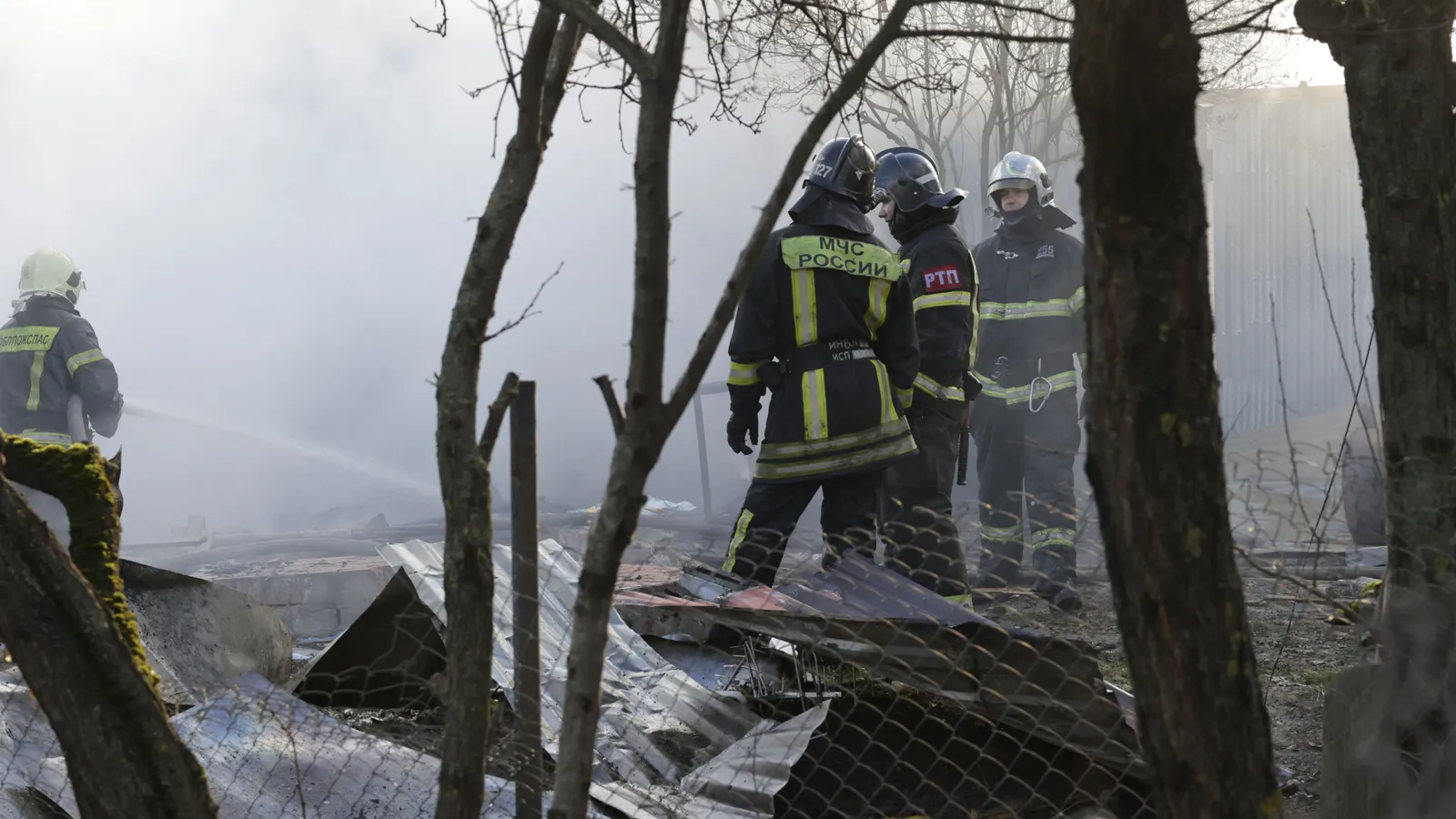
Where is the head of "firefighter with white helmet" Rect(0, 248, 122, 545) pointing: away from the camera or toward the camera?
away from the camera

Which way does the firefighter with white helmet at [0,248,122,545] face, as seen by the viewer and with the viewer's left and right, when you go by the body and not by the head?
facing away from the viewer and to the right of the viewer

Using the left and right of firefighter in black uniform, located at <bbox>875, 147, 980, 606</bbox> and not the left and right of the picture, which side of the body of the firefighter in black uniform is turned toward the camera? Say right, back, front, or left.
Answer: left

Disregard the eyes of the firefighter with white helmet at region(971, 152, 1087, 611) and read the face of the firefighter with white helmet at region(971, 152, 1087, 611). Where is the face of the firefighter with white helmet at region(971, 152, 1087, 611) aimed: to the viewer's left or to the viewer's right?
to the viewer's left

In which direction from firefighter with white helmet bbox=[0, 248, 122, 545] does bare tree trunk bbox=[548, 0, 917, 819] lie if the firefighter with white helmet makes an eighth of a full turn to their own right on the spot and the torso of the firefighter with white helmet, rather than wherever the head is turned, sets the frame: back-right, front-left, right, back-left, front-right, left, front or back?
right

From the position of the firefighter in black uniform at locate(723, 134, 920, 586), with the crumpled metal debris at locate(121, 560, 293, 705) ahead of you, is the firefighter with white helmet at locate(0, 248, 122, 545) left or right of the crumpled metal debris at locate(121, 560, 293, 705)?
right

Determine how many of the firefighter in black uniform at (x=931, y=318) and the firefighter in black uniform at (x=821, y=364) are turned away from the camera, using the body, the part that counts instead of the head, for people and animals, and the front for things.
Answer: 1

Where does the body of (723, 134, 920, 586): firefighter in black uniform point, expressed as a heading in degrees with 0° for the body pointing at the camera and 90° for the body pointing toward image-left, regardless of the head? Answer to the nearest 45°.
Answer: approximately 180°

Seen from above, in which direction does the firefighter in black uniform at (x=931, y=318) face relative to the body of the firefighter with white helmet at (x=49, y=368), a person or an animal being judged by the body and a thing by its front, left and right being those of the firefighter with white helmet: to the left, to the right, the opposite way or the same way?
to the left

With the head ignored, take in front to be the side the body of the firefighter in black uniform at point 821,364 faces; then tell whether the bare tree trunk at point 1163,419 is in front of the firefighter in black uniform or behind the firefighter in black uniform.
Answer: behind

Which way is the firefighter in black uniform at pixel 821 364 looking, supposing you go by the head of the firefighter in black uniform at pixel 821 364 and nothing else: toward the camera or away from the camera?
away from the camera
